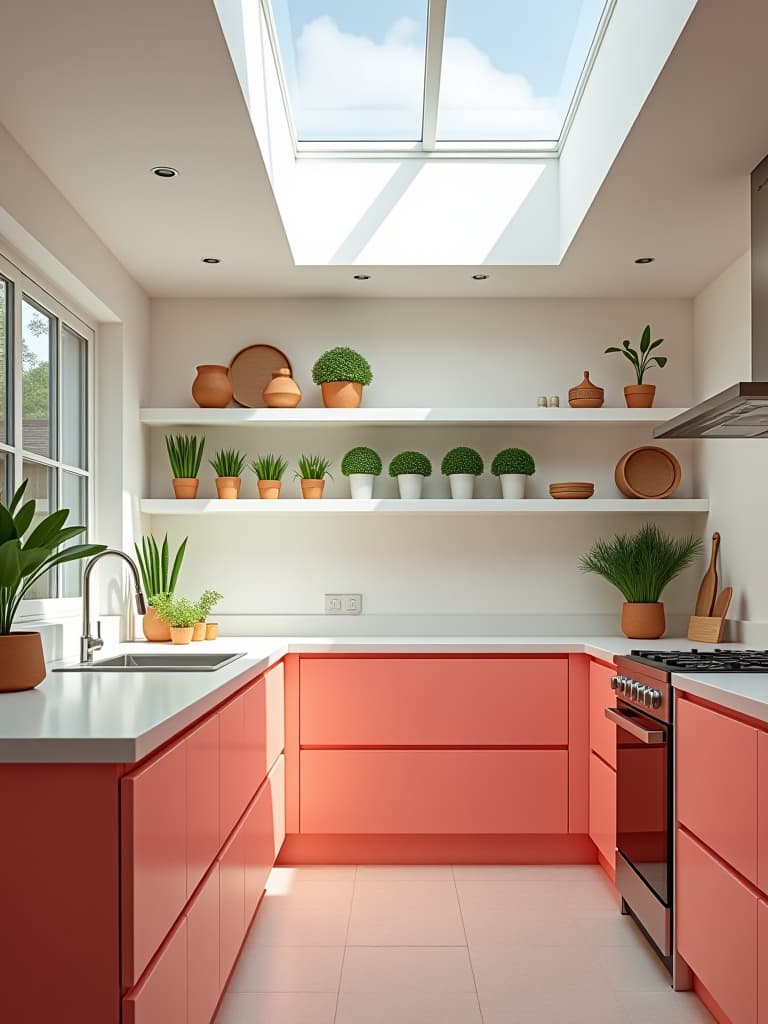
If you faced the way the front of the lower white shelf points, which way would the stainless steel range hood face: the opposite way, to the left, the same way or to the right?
to the right

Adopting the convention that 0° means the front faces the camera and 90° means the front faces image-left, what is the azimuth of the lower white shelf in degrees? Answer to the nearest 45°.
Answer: approximately 0°

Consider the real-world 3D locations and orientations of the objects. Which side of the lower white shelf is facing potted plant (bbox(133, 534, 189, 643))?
right

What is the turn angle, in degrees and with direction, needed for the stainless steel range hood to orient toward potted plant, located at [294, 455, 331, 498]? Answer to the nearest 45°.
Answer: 0° — it already faces it

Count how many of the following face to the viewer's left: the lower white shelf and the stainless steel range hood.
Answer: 1

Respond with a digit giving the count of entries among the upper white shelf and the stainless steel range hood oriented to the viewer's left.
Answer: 1

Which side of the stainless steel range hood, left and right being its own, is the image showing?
left

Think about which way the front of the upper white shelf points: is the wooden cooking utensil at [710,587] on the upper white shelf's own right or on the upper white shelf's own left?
on the upper white shelf's own left

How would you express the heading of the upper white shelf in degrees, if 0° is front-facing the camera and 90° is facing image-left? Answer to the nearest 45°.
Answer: approximately 0°

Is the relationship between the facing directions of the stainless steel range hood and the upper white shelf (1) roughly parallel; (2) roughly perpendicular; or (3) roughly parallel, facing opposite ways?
roughly perpendicular
